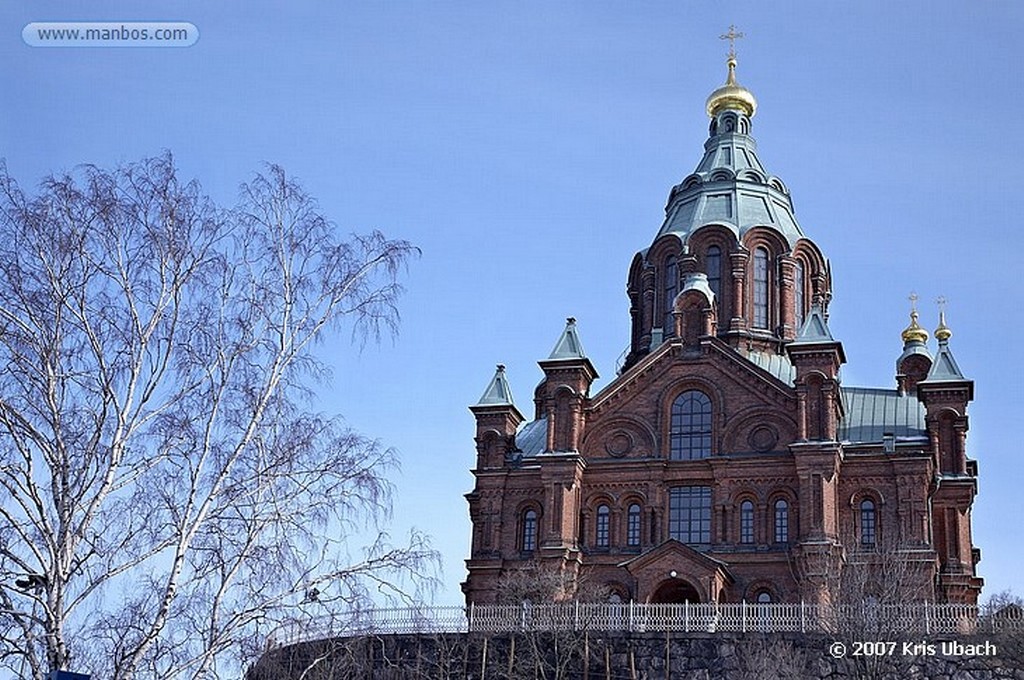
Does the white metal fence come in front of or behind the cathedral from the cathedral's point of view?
in front

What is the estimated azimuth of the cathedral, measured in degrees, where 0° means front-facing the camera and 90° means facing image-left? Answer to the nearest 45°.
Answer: approximately 0°
